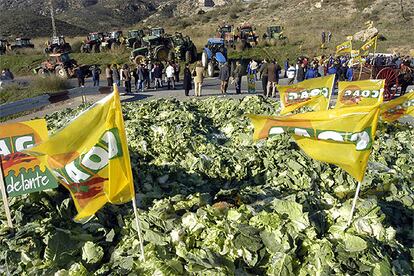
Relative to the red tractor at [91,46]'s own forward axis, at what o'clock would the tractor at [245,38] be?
The tractor is roughly at 8 o'clock from the red tractor.

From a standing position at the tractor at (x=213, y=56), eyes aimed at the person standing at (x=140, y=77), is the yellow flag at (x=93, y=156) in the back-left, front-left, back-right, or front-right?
front-left

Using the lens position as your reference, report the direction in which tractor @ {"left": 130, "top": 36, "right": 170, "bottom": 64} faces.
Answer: facing the viewer and to the left of the viewer

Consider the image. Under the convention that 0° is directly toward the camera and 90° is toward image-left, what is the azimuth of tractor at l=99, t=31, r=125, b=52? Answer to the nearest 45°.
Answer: approximately 45°

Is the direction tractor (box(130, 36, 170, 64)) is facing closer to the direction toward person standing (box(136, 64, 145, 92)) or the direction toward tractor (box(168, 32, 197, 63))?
the person standing

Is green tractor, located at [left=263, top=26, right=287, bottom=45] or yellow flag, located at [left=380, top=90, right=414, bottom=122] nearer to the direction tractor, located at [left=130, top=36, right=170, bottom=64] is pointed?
the yellow flag

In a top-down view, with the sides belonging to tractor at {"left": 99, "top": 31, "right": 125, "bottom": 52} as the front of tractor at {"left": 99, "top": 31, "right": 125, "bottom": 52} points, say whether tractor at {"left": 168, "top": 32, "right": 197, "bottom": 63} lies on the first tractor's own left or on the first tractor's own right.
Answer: on the first tractor's own left

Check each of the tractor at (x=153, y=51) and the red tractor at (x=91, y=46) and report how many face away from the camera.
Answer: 0

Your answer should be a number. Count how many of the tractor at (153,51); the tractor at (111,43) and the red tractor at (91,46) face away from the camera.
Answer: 0

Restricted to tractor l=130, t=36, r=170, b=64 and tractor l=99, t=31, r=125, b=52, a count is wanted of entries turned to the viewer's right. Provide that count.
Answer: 0

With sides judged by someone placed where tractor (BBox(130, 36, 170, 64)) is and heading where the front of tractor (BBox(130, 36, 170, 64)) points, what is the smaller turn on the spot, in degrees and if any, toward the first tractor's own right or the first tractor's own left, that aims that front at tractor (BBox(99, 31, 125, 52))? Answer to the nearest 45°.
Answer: approximately 90° to the first tractor's own right

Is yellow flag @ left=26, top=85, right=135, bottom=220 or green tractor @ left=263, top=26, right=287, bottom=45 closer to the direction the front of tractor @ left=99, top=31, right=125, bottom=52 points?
the yellow flag

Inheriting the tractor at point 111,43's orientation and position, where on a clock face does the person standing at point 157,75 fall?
The person standing is roughly at 10 o'clock from the tractor.

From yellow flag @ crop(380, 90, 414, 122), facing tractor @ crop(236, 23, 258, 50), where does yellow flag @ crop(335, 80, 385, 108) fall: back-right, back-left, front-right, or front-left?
front-left

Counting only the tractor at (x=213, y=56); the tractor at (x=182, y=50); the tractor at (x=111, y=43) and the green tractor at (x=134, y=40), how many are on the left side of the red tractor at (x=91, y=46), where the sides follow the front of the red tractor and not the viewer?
4

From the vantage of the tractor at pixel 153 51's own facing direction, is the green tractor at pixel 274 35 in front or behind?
behind

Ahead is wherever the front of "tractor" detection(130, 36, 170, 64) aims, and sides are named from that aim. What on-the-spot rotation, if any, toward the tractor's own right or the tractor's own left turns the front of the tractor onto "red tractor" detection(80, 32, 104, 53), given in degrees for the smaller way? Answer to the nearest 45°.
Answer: approximately 90° to the tractor's own right
